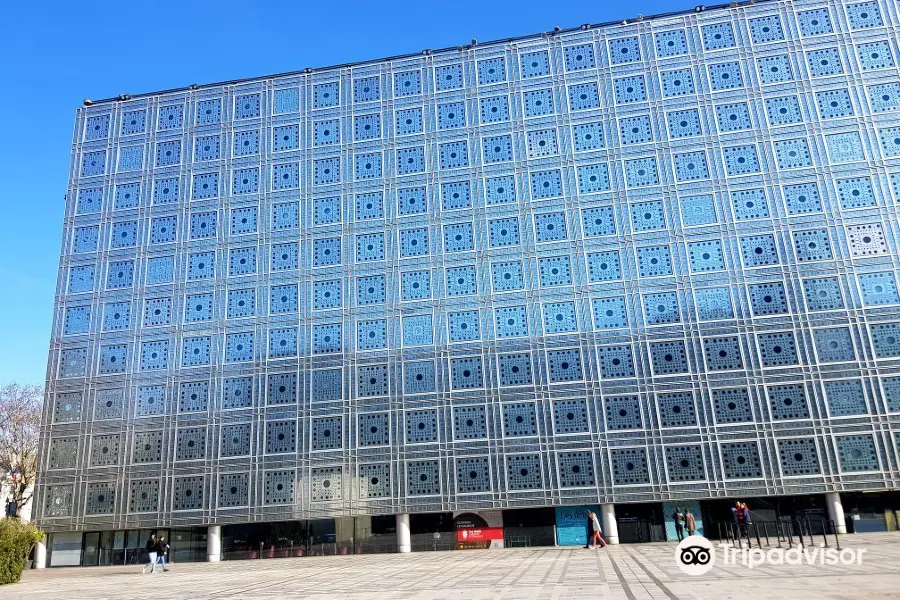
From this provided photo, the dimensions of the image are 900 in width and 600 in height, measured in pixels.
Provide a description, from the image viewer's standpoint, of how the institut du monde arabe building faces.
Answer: facing the viewer

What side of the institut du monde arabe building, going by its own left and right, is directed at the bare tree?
right

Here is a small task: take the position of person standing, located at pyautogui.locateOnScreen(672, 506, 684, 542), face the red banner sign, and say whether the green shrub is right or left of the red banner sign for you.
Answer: left

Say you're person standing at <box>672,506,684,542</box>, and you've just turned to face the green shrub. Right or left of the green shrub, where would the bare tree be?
right
